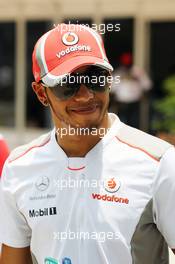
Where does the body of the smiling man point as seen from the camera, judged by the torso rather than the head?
toward the camera

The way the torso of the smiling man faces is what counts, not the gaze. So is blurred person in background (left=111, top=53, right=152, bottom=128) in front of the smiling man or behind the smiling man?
behind
